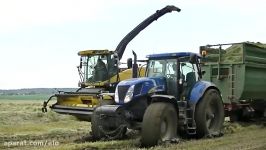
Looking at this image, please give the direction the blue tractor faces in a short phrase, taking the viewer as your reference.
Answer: facing the viewer and to the left of the viewer

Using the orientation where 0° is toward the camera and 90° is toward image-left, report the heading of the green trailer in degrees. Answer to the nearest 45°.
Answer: approximately 45°

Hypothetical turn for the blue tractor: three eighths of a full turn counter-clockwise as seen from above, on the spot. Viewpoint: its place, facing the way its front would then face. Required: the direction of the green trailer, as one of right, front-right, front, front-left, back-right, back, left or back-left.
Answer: front-left
